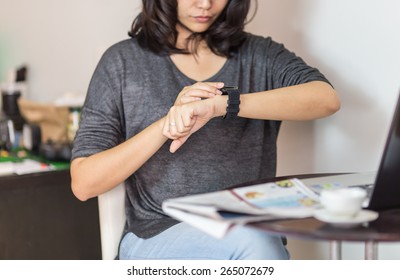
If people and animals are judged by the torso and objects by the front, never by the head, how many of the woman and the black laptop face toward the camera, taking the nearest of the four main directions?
1

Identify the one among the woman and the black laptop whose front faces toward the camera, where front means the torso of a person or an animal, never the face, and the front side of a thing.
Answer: the woman

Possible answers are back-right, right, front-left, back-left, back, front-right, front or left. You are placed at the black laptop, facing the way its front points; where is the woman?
front

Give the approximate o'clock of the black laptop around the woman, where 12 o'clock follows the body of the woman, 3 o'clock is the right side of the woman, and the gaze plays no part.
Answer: The black laptop is roughly at 11 o'clock from the woman.

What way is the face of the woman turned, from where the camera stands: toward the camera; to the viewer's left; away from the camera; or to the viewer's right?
toward the camera

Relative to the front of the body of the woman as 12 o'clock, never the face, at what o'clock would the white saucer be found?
The white saucer is roughly at 11 o'clock from the woman.

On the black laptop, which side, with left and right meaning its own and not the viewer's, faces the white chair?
front

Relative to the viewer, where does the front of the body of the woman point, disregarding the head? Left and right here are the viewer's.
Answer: facing the viewer

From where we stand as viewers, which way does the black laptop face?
facing away from the viewer and to the left of the viewer
